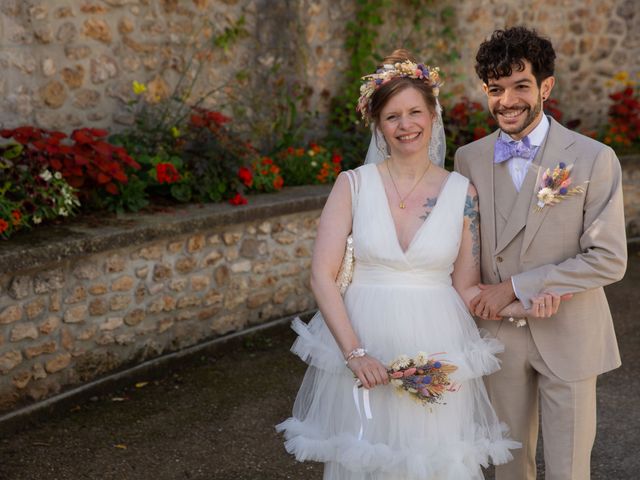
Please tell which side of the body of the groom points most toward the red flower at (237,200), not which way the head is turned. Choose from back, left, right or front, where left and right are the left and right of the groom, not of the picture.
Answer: right

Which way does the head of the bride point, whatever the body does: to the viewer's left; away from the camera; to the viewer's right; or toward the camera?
toward the camera

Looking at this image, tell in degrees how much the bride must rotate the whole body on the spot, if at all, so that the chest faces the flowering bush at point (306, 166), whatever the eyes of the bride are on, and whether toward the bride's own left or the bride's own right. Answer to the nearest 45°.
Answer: approximately 180°

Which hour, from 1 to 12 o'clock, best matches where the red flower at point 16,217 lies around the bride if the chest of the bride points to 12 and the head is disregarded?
The red flower is roughly at 4 o'clock from the bride.

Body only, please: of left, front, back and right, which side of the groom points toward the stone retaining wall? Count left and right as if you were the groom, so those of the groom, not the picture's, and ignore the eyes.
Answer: right

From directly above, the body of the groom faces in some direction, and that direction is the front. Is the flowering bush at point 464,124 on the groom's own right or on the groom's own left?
on the groom's own right

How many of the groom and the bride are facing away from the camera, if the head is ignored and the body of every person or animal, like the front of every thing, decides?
0

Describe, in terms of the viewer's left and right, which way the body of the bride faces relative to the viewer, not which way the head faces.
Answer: facing the viewer

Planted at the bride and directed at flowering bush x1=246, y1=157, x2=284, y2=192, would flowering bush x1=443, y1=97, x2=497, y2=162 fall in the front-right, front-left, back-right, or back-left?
front-right

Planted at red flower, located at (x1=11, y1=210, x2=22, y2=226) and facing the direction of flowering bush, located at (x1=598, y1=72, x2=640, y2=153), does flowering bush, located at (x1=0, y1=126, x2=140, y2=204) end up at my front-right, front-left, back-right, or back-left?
front-left

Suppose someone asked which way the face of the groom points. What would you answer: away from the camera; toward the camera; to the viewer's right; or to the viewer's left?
toward the camera

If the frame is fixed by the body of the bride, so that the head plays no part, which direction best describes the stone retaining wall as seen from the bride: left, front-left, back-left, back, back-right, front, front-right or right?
back-right

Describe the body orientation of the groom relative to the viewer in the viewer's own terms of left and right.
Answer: facing the viewer and to the left of the viewer

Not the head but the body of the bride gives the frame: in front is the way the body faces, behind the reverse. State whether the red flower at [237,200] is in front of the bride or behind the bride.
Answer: behind
